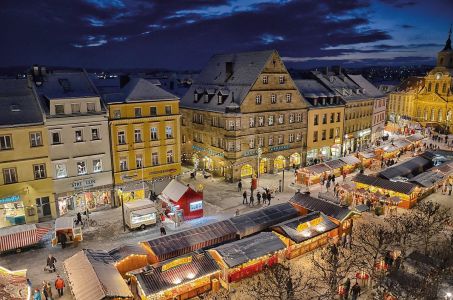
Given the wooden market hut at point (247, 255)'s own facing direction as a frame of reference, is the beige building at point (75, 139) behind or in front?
behind

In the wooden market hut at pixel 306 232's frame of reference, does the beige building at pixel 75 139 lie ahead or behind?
behind

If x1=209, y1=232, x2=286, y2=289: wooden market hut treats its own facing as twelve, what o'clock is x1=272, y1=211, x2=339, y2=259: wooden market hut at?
x1=272, y1=211, x2=339, y2=259: wooden market hut is roughly at 9 o'clock from x1=209, y1=232, x2=286, y2=289: wooden market hut.

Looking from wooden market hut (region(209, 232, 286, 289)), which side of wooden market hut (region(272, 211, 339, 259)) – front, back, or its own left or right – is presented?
right

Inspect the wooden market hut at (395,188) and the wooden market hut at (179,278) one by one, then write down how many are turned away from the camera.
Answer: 0

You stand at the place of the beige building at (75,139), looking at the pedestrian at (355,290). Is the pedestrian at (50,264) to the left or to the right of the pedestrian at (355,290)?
right

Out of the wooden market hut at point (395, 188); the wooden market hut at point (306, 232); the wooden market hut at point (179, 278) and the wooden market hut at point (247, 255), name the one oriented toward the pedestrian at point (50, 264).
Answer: the wooden market hut at point (395, 188)

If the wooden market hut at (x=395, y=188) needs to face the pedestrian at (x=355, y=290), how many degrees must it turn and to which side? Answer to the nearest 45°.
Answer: approximately 45° to its left

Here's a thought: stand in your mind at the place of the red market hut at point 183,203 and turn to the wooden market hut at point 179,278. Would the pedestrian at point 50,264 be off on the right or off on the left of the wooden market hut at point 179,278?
right

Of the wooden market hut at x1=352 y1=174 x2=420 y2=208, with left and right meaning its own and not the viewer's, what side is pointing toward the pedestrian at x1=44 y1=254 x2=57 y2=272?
front

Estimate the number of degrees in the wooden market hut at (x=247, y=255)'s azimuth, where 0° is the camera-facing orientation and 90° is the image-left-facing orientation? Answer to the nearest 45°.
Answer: approximately 315°

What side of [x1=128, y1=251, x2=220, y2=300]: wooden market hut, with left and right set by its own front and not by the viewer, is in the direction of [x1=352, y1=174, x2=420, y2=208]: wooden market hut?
left

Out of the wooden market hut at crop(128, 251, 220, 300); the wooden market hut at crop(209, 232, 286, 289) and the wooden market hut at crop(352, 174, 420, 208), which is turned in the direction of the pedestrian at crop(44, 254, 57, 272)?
the wooden market hut at crop(352, 174, 420, 208)

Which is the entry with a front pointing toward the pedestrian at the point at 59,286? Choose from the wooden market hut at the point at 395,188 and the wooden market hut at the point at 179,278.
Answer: the wooden market hut at the point at 395,188

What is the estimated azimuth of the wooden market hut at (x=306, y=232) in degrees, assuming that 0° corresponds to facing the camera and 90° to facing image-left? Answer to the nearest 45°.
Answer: approximately 315°

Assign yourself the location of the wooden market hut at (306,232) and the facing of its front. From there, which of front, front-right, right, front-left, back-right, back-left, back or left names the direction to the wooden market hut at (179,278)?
right

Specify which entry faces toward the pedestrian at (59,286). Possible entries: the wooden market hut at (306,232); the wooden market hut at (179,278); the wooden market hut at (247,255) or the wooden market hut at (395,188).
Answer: the wooden market hut at (395,188)

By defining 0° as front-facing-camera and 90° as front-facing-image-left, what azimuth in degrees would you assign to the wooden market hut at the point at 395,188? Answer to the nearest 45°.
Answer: approximately 45°
